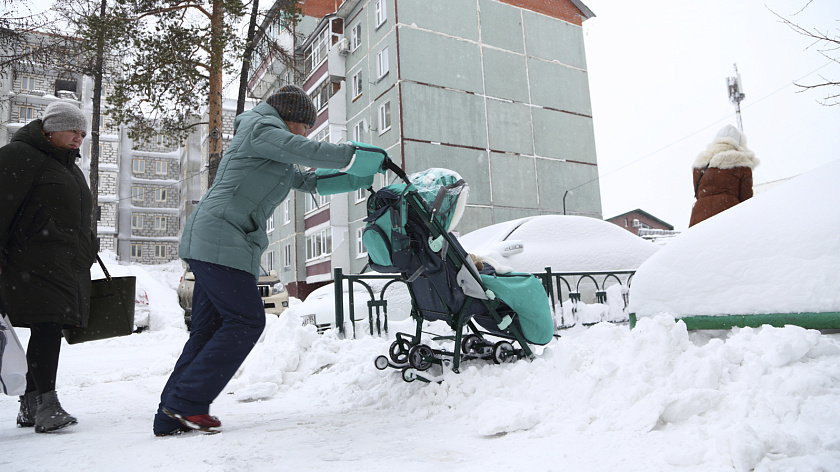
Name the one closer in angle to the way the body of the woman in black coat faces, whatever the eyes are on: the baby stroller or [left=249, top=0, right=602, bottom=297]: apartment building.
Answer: the baby stroller

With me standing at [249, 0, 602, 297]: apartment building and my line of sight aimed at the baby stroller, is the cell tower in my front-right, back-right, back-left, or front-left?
back-left

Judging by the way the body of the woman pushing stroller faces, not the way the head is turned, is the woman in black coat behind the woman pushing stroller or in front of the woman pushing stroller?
behind

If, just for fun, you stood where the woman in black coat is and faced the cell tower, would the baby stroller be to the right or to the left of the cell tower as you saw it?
right

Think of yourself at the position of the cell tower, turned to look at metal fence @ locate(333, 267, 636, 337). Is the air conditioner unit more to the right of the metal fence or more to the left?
right

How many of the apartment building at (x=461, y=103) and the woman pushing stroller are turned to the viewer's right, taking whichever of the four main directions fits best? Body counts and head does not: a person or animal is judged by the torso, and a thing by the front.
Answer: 1

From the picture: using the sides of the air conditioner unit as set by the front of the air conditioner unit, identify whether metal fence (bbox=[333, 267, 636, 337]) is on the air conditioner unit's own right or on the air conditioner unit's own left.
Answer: on the air conditioner unit's own left

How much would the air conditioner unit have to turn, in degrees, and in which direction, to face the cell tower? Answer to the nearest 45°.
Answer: approximately 135° to its left

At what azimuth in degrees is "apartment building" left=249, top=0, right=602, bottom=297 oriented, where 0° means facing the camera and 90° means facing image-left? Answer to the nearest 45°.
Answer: approximately 45°

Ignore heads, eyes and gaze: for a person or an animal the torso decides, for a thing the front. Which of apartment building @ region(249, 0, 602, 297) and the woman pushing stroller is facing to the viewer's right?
the woman pushing stroller

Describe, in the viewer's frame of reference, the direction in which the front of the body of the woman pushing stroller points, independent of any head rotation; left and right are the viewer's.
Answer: facing to the right of the viewer

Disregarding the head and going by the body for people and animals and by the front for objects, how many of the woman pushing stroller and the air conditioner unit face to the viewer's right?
1

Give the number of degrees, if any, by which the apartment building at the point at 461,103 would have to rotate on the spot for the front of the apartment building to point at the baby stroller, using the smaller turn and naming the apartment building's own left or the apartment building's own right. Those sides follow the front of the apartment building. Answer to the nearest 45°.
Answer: approximately 45° to the apartment building's own left

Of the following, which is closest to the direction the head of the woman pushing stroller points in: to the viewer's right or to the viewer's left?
to the viewer's right
